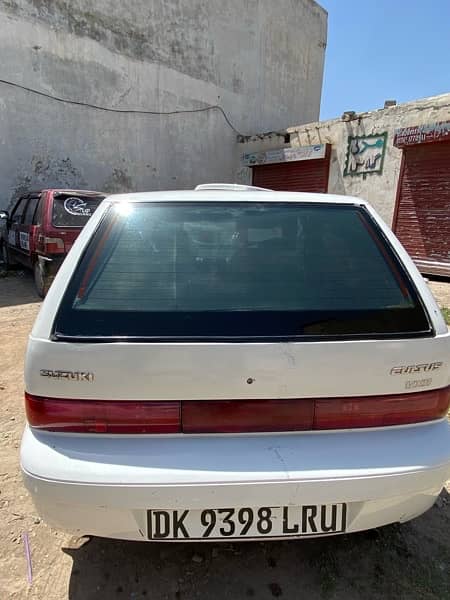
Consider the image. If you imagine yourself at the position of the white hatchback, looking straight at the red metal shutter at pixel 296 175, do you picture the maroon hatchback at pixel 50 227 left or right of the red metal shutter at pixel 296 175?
left

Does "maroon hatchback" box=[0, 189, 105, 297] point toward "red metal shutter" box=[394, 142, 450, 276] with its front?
no

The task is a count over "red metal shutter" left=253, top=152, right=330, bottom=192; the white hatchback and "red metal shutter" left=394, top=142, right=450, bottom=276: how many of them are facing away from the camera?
1

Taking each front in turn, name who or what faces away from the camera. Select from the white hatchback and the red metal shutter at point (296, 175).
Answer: the white hatchback

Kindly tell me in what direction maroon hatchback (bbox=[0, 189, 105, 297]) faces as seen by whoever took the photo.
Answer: facing away from the viewer and to the left of the viewer

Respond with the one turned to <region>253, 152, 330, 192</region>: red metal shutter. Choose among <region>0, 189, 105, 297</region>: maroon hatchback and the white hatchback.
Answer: the white hatchback

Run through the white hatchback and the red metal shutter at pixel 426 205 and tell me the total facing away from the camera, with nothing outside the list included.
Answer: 1

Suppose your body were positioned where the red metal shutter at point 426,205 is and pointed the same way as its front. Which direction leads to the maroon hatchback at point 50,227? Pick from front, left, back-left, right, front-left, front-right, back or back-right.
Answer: front

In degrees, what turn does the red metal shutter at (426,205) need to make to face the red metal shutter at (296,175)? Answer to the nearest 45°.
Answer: approximately 90° to its right

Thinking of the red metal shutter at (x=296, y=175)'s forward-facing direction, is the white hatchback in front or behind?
in front

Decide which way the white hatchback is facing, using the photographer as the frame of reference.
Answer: facing away from the viewer

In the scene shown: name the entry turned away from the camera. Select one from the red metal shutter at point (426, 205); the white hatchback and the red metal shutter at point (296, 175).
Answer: the white hatchback

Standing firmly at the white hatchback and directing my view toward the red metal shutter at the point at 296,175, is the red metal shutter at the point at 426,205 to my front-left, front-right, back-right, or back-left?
front-right

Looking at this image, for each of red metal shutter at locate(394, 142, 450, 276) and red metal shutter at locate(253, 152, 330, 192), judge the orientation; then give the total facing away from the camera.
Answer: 0

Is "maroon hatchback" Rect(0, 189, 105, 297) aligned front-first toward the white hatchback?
no

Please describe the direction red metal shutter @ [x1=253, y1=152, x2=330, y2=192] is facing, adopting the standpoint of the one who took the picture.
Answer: facing the viewer and to the left of the viewer

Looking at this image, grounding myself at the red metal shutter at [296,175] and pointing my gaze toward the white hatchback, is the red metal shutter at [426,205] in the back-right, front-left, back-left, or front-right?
front-left

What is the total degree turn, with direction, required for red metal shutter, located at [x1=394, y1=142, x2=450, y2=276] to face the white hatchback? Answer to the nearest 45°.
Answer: approximately 45° to its left

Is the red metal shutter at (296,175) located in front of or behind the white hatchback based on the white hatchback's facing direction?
in front

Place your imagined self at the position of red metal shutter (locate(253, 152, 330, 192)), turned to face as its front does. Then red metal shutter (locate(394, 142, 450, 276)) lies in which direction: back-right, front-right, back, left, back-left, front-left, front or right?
left
